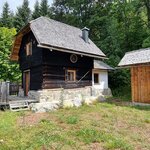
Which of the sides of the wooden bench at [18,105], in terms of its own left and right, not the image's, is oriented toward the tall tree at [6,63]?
back

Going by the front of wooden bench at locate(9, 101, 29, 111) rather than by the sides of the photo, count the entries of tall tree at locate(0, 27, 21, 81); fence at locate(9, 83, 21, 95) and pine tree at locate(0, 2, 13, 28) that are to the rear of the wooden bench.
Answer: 3

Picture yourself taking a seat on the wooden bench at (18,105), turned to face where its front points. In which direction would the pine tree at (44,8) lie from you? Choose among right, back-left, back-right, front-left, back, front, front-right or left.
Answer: back

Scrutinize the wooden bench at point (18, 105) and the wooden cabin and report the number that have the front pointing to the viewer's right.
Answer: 0

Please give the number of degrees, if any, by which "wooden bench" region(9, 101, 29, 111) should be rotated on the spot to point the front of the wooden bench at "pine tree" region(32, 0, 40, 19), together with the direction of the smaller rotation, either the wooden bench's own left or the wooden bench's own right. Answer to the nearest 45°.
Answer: approximately 180°

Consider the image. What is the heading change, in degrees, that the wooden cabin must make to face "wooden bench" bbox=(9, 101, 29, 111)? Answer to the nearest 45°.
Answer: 0° — it already faces it

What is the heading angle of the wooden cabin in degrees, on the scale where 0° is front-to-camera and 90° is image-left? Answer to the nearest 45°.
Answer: approximately 45°

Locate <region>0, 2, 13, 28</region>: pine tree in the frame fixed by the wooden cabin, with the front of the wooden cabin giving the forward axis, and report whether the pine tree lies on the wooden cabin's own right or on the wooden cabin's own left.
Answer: on the wooden cabin's own right

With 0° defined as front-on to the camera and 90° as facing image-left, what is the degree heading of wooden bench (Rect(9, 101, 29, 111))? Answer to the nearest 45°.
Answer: approximately 0°

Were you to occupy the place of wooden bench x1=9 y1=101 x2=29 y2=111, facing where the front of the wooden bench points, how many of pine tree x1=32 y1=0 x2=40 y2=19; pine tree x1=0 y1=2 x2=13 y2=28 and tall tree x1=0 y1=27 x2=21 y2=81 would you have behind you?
3

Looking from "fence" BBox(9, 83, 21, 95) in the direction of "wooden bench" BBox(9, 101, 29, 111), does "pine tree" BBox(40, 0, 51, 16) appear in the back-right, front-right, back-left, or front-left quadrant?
back-left
